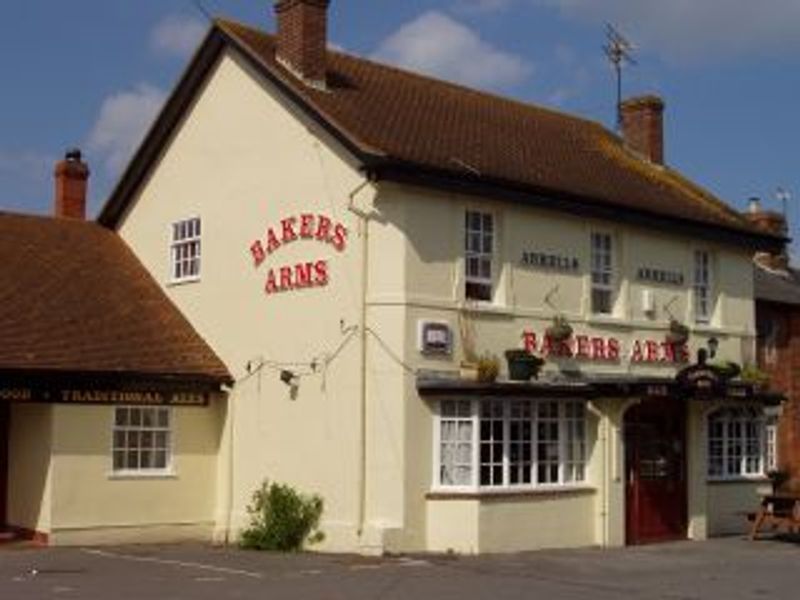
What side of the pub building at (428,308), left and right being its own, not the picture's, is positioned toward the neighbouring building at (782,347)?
left

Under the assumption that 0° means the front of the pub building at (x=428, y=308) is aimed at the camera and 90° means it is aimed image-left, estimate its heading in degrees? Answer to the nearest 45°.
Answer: approximately 315°
